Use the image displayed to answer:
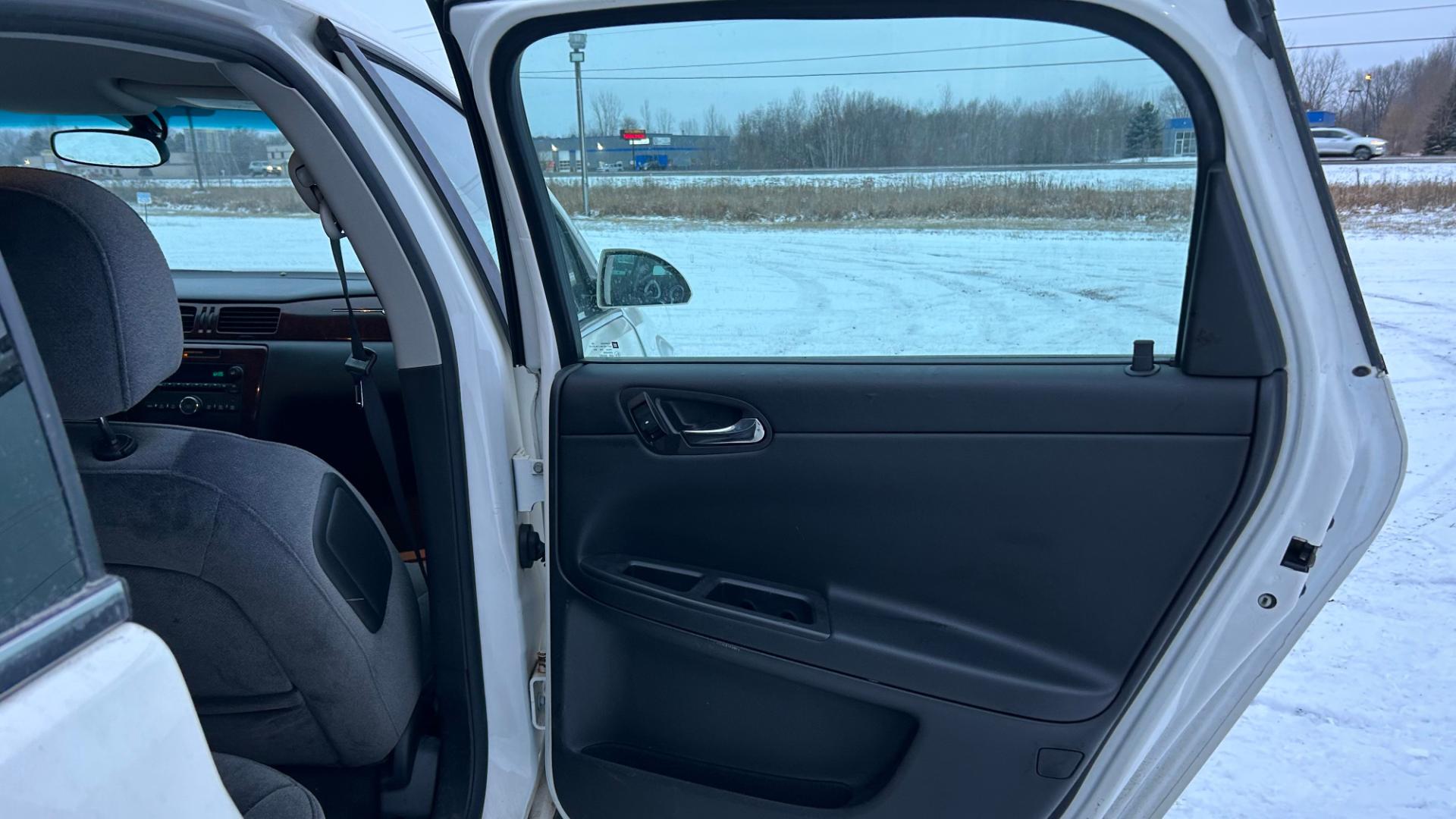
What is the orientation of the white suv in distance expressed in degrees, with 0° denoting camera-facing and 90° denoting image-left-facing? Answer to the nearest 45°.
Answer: approximately 270°

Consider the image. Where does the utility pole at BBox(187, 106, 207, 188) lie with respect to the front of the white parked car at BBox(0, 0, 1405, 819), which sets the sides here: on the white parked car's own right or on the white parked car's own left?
on the white parked car's own left
